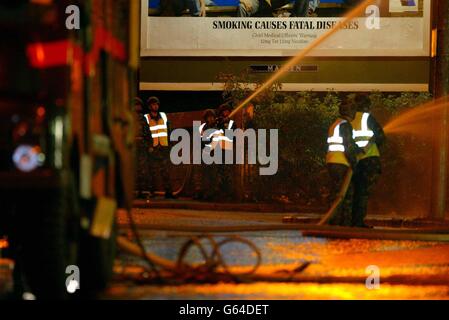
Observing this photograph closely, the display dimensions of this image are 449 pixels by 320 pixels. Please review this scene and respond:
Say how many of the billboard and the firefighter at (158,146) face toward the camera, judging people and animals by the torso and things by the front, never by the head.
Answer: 2

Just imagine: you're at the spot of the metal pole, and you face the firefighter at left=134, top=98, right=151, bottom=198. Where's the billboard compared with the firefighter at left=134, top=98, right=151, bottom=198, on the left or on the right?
right

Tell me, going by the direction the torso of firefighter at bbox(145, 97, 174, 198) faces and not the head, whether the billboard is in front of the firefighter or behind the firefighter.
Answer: behind

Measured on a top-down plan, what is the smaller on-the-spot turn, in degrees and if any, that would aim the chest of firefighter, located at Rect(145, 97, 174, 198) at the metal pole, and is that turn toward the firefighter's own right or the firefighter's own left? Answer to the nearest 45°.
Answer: approximately 45° to the firefighter's own left

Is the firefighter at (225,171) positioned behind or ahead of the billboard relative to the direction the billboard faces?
ahead

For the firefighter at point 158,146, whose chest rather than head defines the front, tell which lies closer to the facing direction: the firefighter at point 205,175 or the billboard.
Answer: the firefighter

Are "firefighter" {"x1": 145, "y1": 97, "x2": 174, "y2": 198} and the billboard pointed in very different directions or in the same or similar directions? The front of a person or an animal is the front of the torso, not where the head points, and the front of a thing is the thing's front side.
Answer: same or similar directions

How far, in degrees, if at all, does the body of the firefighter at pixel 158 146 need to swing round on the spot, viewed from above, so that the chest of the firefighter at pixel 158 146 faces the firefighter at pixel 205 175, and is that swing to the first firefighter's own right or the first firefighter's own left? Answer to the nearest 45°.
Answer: approximately 90° to the first firefighter's own left

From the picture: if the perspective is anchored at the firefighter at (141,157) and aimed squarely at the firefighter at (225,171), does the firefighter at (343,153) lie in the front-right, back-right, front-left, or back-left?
front-right

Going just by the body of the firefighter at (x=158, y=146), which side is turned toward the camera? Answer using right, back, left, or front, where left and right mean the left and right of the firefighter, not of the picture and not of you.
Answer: front
